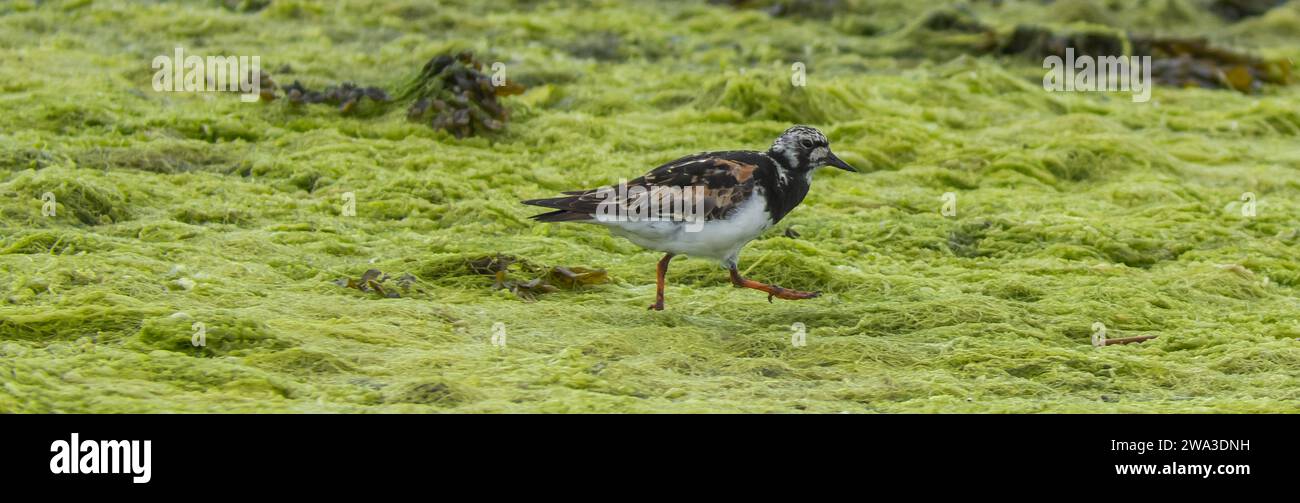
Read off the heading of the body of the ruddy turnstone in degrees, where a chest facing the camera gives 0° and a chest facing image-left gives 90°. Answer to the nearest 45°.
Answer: approximately 270°

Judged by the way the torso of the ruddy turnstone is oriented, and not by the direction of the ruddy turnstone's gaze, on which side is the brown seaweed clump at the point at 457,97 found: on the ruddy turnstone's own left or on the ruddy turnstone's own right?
on the ruddy turnstone's own left

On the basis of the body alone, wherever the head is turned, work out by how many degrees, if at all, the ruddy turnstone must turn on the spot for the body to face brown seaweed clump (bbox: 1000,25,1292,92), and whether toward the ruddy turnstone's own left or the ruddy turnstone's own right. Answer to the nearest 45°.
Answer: approximately 45° to the ruddy turnstone's own left

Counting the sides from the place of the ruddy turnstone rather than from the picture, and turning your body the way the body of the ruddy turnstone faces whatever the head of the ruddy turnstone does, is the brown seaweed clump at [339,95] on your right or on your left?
on your left
